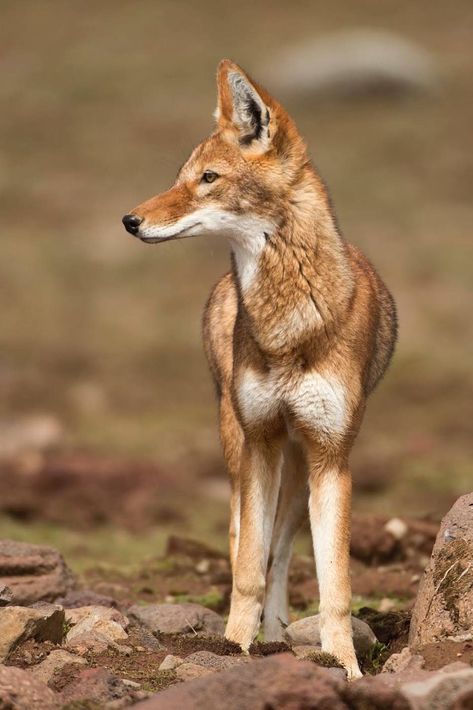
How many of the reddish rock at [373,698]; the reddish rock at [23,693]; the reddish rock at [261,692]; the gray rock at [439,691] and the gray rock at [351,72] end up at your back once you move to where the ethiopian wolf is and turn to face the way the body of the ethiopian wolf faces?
1

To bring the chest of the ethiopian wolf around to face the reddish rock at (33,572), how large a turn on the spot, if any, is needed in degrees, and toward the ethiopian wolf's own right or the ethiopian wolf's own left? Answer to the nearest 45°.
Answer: approximately 135° to the ethiopian wolf's own right

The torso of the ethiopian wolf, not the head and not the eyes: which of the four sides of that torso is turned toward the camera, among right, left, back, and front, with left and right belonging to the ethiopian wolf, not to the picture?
front

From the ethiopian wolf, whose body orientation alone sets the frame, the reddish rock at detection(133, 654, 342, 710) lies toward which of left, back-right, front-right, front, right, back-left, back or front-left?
front

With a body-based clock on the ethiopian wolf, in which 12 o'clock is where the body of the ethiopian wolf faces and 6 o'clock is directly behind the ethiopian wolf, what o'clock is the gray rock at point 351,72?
The gray rock is roughly at 6 o'clock from the ethiopian wolf.
